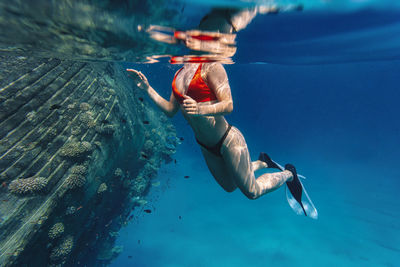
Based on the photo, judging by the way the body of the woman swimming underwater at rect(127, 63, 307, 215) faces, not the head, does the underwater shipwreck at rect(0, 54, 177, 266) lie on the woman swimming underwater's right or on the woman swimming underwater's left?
on the woman swimming underwater's right

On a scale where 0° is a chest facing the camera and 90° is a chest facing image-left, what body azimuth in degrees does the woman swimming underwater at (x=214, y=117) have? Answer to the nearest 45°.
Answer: approximately 45°

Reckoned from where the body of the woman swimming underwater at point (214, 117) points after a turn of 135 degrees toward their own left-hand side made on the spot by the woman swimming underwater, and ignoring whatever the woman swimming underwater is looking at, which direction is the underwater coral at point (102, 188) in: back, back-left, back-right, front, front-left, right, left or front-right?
back-left

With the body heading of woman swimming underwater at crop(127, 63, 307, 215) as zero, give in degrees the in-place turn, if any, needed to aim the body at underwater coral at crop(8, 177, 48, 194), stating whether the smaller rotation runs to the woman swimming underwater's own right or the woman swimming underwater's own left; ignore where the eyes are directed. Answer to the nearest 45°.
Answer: approximately 90° to the woman swimming underwater's own right
